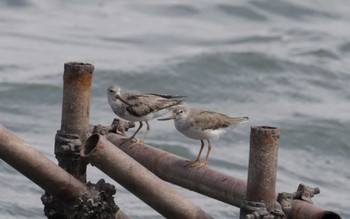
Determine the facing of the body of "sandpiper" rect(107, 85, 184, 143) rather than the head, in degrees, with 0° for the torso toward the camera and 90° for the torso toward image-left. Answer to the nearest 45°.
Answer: approximately 90°

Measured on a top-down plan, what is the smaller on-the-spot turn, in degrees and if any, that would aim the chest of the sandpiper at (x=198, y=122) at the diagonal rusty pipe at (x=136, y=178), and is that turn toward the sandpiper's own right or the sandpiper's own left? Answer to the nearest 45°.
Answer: approximately 90° to the sandpiper's own left

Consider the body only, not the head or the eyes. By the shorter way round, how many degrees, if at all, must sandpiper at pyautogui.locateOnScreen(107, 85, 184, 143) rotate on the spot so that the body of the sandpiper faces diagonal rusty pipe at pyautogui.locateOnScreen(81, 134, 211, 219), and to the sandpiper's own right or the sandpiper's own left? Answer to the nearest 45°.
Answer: approximately 90° to the sandpiper's own left

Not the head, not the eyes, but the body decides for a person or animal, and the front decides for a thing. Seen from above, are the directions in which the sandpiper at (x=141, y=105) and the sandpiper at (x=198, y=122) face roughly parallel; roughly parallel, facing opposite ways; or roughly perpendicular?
roughly parallel

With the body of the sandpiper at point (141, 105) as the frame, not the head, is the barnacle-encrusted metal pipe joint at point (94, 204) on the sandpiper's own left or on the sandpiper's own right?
on the sandpiper's own left

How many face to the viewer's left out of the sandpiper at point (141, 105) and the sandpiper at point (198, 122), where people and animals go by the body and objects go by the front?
2

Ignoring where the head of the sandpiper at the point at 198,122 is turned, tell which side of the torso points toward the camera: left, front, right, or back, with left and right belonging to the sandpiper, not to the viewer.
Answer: left
